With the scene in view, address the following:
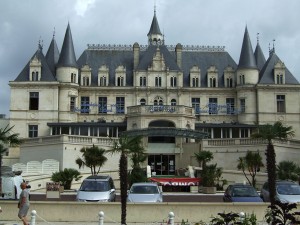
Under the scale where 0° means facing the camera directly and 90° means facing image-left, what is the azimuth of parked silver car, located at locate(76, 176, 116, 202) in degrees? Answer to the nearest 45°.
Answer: approximately 45°

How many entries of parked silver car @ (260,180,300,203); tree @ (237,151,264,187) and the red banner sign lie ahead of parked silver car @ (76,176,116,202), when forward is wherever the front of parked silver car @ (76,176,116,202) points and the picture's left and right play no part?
0

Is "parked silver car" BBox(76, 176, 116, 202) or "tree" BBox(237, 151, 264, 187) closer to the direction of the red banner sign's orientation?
the parked silver car

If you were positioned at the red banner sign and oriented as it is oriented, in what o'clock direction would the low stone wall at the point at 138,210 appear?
The low stone wall is roughly at 12 o'clock from the red banner sign.

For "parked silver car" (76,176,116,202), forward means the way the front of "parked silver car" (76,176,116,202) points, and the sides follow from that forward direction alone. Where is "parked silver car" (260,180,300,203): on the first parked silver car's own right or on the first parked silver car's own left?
on the first parked silver car's own left

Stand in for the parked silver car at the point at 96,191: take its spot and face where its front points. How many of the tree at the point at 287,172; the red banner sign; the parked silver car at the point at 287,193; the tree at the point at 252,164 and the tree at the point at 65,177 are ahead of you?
0

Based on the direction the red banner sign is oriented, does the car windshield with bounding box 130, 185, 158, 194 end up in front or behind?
in front

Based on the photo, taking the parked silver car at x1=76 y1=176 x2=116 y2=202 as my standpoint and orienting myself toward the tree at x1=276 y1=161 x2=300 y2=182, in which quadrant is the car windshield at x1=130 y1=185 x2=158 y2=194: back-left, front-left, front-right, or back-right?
front-right

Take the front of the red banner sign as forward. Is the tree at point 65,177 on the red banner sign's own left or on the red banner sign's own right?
on the red banner sign's own right

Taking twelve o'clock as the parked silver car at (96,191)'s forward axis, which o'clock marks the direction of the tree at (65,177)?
The tree is roughly at 4 o'clock from the parked silver car.

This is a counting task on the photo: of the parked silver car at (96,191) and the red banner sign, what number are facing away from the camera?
0

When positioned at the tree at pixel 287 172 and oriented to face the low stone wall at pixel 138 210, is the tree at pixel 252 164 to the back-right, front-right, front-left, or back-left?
front-right

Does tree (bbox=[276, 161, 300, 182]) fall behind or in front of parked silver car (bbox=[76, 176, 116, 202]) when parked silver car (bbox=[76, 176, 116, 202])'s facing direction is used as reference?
behind

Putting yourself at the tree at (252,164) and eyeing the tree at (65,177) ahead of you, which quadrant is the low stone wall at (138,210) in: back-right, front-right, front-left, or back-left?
front-left

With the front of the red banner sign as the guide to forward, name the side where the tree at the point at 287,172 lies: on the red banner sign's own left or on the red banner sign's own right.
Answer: on the red banner sign's own left

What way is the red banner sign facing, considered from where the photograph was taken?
facing the viewer
